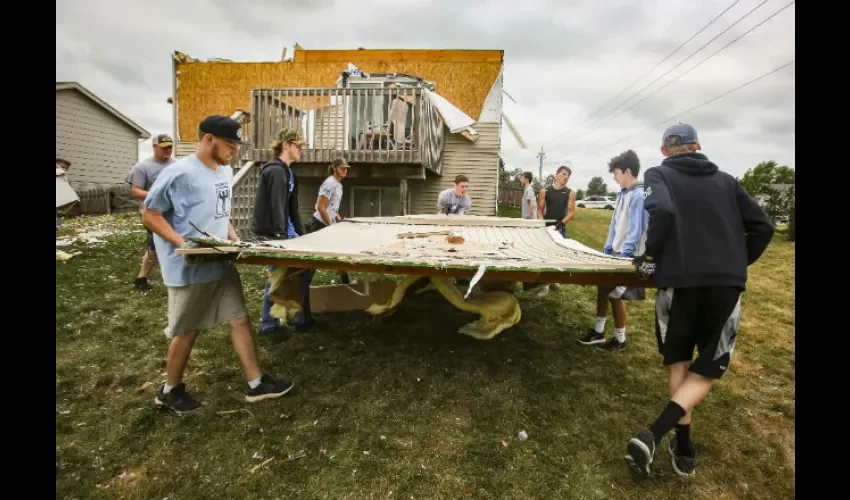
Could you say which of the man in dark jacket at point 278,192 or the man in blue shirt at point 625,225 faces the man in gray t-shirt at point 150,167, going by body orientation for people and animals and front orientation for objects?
the man in blue shirt

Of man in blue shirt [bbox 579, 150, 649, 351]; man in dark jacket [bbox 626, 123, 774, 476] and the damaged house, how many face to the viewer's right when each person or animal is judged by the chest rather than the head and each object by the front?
0

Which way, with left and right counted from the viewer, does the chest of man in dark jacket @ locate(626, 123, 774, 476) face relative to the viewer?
facing away from the viewer

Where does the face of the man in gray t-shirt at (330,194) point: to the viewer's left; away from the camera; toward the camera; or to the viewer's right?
to the viewer's right

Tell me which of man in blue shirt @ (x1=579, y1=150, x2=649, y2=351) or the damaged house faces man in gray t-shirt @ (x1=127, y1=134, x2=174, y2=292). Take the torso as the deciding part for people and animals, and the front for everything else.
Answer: the man in blue shirt

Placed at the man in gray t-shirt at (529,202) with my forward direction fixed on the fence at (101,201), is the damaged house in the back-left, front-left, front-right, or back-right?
front-right

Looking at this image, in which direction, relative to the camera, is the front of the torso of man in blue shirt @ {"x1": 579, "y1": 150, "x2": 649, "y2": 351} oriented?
to the viewer's left

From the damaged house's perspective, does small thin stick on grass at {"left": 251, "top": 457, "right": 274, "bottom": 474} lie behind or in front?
behind

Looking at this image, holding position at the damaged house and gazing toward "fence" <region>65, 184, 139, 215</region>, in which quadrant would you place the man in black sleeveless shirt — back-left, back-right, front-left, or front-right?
back-left

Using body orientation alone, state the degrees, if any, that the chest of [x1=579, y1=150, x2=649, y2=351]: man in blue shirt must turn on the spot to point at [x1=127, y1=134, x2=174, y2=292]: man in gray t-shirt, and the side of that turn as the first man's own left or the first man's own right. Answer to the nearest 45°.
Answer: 0° — they already face them
